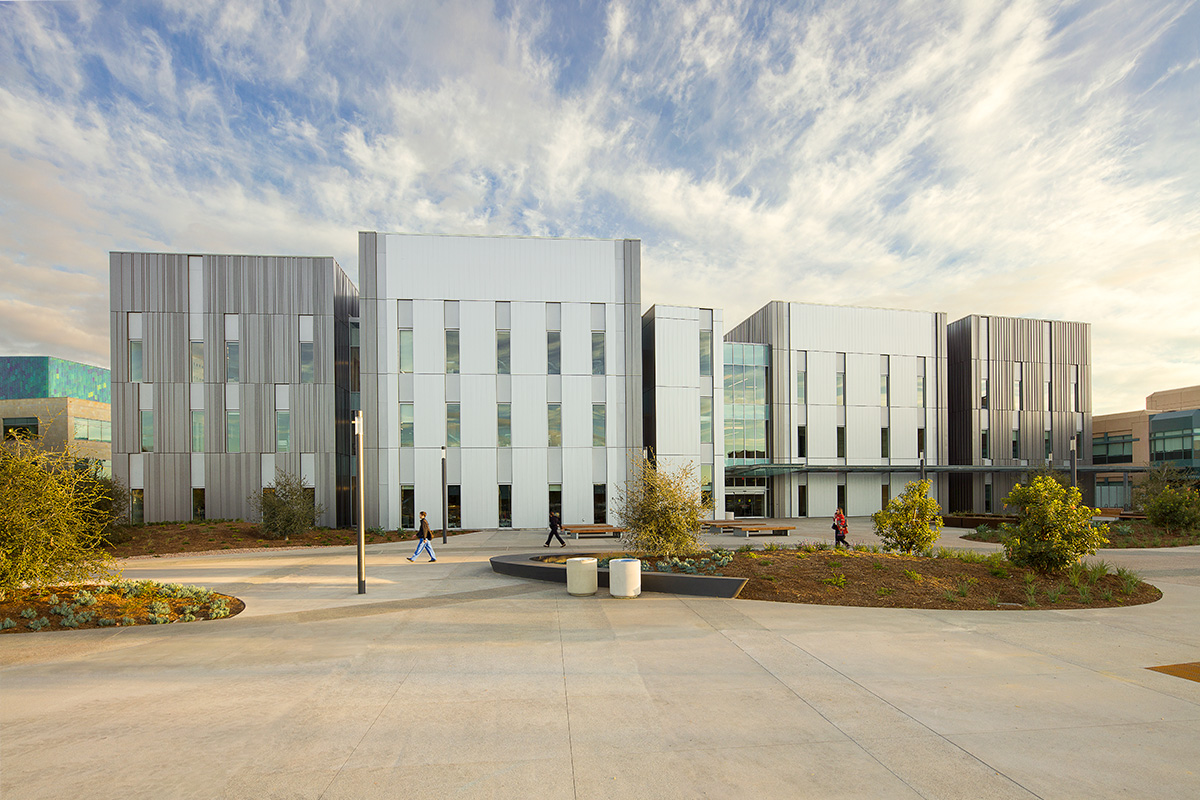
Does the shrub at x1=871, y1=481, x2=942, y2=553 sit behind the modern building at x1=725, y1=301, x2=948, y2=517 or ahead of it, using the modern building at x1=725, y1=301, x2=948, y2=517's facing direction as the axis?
ahead

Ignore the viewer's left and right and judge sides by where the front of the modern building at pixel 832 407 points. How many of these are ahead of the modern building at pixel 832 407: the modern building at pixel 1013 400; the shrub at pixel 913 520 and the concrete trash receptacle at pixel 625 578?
2

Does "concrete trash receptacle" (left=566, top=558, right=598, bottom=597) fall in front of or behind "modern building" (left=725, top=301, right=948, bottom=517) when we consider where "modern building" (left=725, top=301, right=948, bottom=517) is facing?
in front

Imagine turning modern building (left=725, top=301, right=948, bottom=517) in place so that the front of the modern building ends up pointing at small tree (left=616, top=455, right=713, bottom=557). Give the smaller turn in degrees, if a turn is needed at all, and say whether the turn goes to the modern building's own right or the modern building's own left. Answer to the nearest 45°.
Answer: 0° — it already faces it

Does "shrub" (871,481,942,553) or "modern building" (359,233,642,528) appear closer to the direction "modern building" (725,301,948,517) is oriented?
the shrub

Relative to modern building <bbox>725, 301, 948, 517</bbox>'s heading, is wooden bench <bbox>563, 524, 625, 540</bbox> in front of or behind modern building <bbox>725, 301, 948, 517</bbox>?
in front

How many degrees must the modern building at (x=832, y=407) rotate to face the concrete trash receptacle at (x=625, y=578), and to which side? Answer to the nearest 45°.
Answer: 0° — it already faces it

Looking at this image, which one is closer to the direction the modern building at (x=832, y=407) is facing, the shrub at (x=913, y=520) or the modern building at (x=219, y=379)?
the shrub

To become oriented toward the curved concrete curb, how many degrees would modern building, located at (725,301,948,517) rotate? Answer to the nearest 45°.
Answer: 0° — it already faces it

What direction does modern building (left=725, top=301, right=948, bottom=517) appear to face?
toward the camera

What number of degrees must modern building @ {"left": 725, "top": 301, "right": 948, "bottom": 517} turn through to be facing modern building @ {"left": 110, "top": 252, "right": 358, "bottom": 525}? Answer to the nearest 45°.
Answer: approximately 45° to its right
